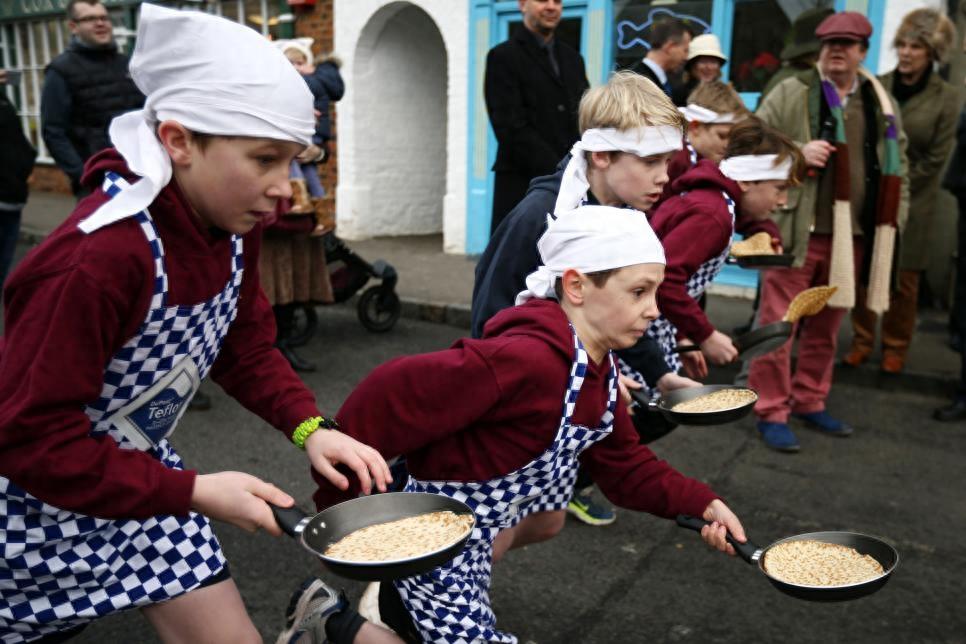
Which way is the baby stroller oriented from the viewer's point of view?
to the viewer's right

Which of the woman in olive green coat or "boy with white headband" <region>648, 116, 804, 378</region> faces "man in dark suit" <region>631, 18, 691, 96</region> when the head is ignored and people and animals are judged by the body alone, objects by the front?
the woman in olive green coat

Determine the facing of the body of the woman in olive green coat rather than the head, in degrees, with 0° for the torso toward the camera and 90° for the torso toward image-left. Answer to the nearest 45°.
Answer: approximately 45°

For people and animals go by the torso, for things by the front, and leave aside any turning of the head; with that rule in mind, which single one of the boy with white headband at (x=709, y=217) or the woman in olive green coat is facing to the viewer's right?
the boy with white headband

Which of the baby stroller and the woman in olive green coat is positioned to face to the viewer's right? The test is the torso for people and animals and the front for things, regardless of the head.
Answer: the baby stroller

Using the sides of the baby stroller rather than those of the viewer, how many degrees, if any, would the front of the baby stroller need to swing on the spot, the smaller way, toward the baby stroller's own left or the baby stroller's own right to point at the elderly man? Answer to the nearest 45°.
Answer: approximately 45° to the baby stroller's own right

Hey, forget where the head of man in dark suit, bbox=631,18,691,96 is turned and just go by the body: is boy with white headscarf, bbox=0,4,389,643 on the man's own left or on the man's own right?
on the man's own right

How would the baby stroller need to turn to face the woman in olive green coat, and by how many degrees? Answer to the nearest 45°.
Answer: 0° — it already faces them
